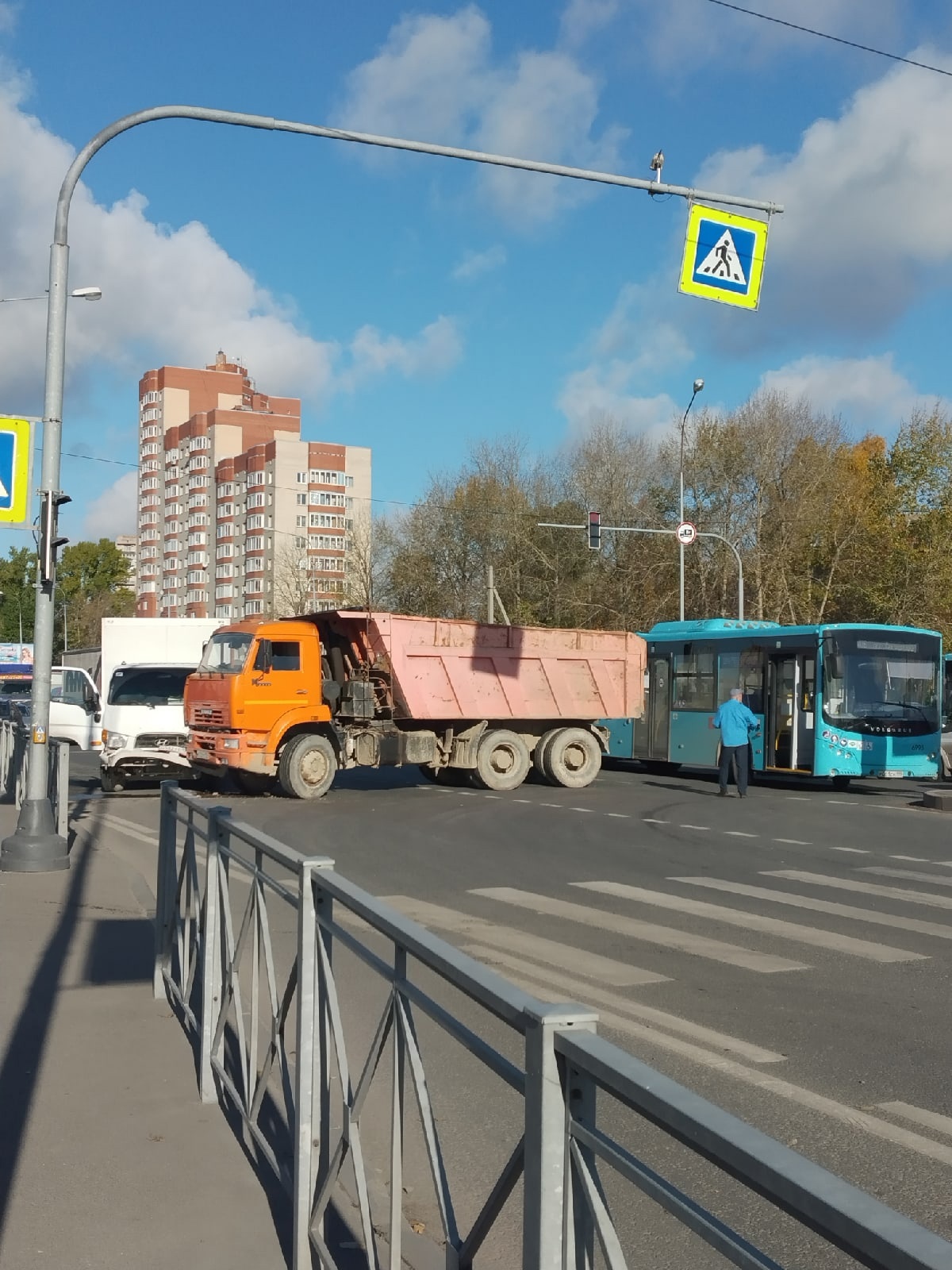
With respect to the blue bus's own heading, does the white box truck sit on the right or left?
on its right

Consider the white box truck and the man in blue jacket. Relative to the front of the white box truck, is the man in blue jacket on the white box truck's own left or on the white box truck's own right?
on the white box truck's own left

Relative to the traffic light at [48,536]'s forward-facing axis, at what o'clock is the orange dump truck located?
The orange dump truck is roughly at 10 o'clock from the traffic light.

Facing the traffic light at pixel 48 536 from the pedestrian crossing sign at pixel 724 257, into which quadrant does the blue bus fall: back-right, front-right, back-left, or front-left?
back-right

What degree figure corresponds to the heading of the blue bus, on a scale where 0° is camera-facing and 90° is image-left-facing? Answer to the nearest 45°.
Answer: approximately 315°

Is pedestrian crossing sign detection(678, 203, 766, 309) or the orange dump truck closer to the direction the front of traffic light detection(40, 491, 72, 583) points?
the pedestrian crossing sign

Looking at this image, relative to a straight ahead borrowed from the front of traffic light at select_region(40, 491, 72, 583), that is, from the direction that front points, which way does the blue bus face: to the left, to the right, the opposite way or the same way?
to the right
